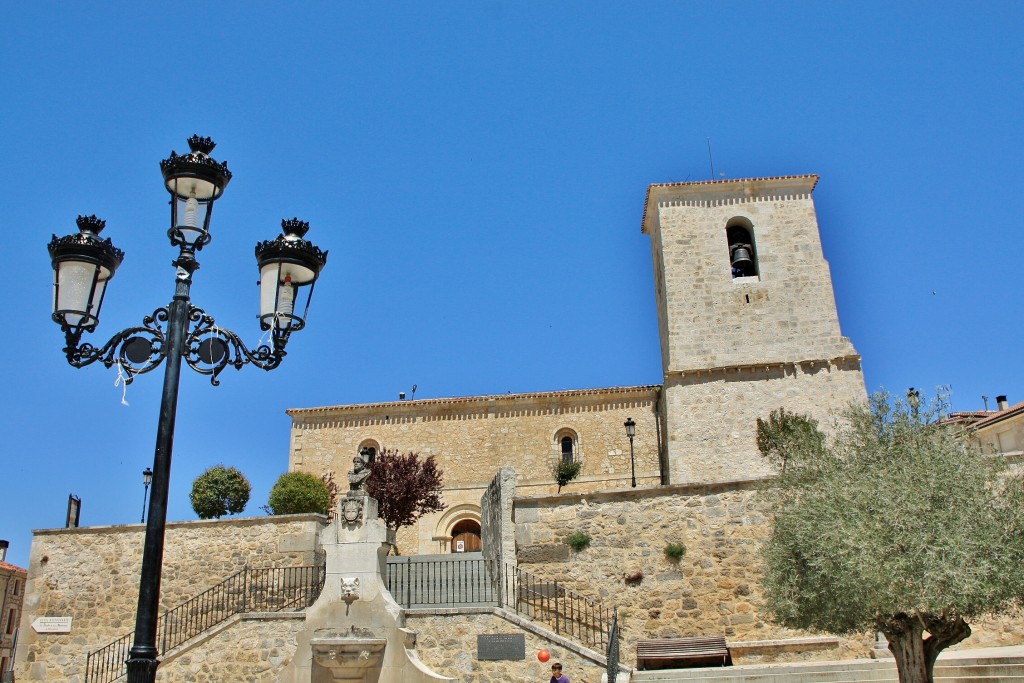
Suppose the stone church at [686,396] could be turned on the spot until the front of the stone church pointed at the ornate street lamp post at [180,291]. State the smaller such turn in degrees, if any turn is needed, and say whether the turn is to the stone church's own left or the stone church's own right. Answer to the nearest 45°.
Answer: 0° — it already faces it

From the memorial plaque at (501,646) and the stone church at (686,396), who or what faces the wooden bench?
the stone church

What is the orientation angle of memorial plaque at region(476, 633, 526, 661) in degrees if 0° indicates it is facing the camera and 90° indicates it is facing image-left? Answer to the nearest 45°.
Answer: approximately 0°

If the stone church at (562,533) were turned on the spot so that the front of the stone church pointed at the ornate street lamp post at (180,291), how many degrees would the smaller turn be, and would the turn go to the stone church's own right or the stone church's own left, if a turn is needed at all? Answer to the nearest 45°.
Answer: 0° — it already faces it

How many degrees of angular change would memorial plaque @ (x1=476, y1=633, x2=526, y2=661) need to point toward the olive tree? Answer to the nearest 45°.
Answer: approximately 45° to its left

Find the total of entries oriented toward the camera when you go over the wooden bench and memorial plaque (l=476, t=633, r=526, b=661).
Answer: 2
